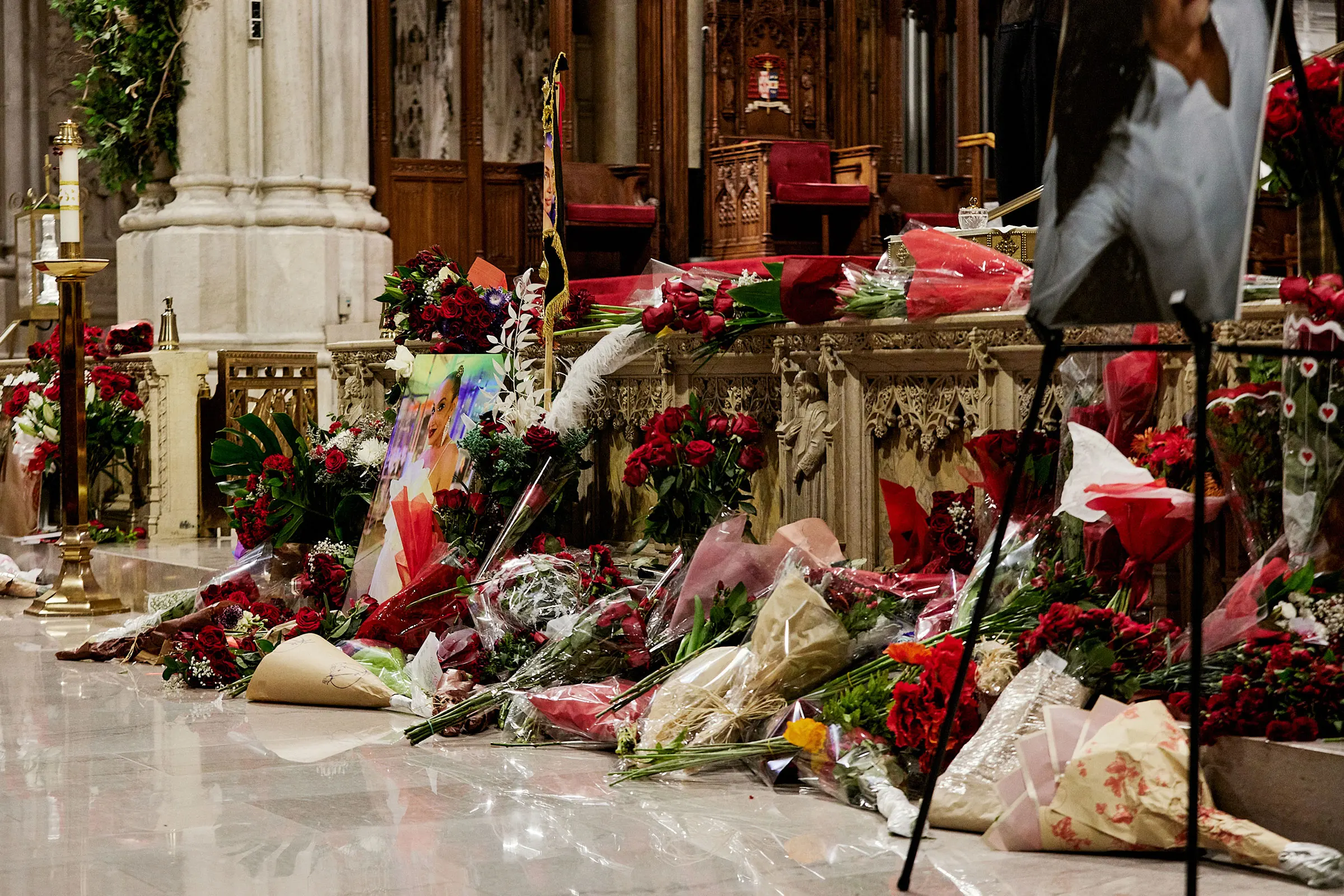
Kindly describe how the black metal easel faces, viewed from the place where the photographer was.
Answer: facing the viewer and to the left of the viewer

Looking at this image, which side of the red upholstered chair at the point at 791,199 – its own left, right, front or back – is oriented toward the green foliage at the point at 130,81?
right

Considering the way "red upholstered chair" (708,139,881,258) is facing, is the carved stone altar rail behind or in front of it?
in front

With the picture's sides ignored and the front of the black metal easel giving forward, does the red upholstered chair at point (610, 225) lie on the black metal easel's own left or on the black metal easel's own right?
on the black metal easel's own right

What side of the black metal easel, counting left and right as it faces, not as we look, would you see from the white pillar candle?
right

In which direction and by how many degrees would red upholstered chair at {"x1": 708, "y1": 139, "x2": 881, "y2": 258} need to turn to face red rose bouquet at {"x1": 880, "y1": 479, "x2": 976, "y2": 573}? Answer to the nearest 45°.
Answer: approximately 45° to its right

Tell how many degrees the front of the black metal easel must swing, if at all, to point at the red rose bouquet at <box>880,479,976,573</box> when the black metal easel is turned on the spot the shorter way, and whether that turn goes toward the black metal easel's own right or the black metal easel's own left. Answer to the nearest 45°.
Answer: approximately 135° to the black metal easel's own right

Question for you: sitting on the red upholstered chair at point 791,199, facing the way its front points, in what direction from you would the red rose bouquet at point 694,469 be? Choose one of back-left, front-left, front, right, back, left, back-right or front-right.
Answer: front-right

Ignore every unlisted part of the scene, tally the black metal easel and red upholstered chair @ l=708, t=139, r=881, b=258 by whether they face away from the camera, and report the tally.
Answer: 0

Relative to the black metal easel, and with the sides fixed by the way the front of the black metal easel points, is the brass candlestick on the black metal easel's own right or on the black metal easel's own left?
on the black metal easel's own right

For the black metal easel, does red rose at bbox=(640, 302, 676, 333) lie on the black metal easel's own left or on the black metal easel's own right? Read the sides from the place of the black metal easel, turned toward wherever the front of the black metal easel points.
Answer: on the black metal easel's own right
